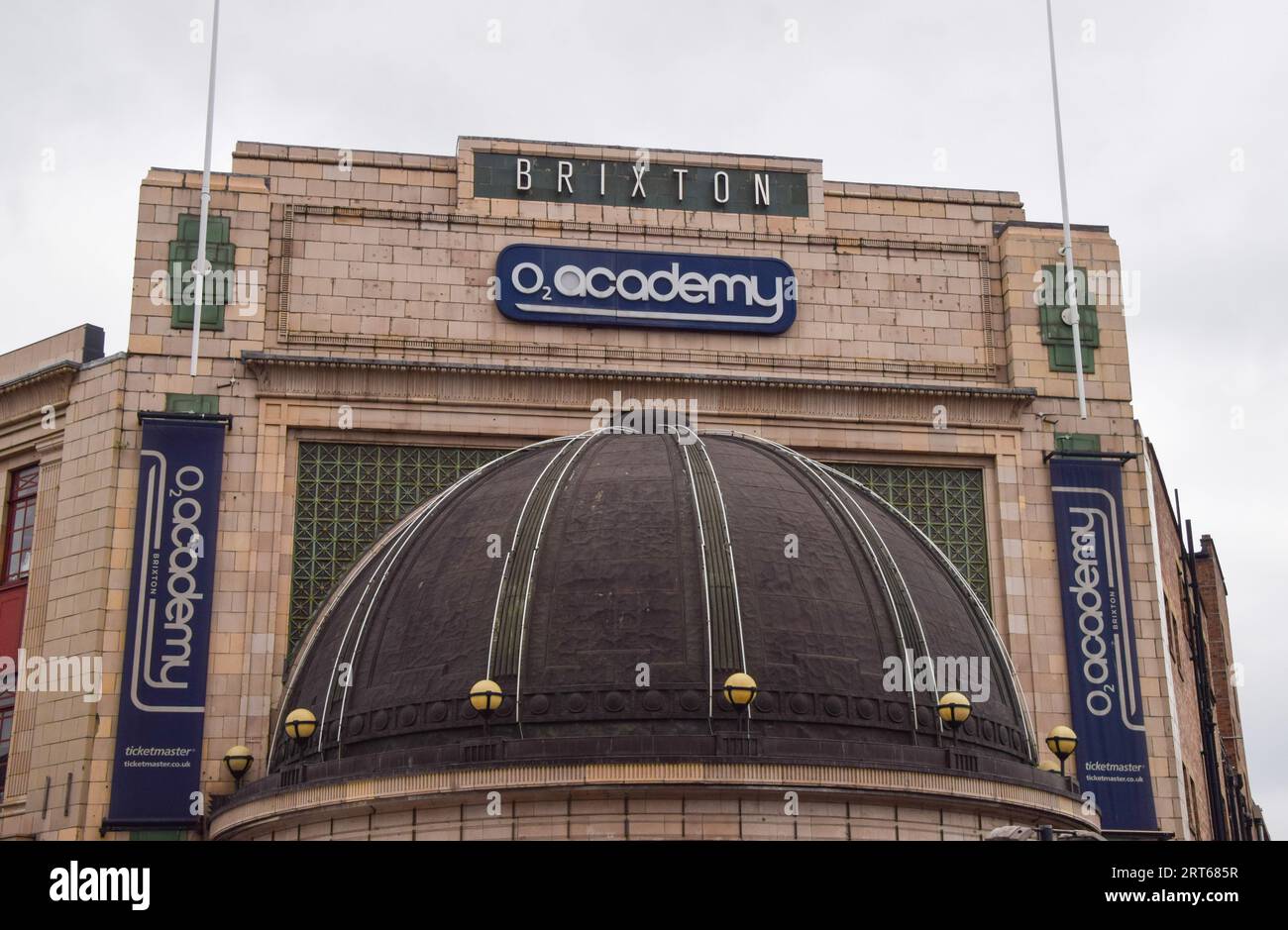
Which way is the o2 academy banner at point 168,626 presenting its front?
toward the camera

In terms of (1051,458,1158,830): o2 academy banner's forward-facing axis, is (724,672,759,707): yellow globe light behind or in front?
in front

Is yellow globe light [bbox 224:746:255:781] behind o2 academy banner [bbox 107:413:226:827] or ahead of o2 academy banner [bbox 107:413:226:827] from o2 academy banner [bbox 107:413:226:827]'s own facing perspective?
ahead

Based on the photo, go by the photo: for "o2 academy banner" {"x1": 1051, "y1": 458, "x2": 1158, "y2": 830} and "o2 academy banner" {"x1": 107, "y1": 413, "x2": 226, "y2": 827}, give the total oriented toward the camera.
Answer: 2

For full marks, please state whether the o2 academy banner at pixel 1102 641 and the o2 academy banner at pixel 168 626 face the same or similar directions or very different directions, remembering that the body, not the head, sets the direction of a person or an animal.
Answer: same or similar directions

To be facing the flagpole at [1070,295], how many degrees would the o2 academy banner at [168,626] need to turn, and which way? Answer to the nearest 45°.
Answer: approximately 90° to its left

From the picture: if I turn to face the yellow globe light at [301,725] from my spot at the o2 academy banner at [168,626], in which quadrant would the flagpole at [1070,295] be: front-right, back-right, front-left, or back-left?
front-left

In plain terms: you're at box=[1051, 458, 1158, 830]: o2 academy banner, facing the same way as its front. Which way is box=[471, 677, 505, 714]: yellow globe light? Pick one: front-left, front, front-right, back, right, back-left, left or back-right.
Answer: front-right

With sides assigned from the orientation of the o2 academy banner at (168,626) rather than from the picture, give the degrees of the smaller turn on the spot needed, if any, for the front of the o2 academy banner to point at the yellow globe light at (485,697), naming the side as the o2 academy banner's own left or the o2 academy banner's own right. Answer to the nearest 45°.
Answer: approximately 45° to the o2 academy banner's own left

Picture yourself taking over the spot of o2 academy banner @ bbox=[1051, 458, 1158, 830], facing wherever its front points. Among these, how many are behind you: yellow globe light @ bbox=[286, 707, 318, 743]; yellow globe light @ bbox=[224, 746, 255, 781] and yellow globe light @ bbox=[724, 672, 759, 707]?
0

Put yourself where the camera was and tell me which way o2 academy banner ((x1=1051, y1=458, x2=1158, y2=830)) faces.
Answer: facing the viewer

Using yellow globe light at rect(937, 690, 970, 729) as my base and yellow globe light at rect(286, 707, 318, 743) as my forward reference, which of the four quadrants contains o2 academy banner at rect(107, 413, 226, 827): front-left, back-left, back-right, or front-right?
front-right

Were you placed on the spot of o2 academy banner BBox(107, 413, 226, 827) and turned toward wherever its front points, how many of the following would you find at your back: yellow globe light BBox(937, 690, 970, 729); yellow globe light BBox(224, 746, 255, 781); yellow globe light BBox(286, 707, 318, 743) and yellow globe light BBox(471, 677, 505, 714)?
0

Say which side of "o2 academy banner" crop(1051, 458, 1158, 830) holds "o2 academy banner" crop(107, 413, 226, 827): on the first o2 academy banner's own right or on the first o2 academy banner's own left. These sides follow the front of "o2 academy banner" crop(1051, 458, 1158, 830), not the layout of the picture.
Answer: on the first o2 academy banner's own right

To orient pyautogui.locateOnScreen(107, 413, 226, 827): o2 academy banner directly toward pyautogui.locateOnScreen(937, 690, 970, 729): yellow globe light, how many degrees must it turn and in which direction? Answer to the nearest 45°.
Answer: approximately 45° to its left

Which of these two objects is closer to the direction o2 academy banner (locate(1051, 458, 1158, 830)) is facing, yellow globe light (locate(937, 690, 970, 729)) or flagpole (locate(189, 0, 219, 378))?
the yellow globe light
